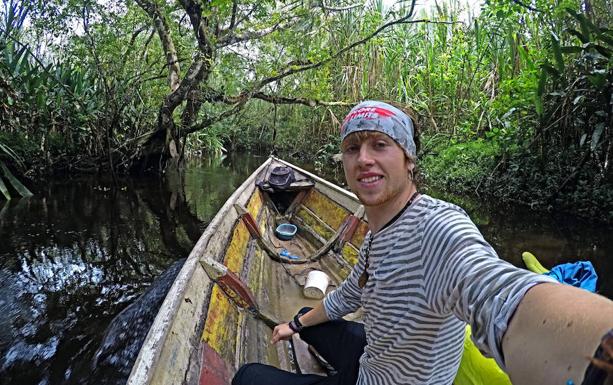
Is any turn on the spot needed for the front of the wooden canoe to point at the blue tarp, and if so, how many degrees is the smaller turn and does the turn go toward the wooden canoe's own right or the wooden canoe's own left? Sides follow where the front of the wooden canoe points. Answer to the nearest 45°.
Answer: approximately 135° to the wooden canoe's own right

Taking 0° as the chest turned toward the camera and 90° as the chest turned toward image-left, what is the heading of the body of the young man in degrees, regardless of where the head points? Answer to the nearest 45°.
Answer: approximately 45°

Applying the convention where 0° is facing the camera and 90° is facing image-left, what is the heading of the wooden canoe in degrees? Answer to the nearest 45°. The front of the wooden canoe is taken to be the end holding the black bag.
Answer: approximately 180°
